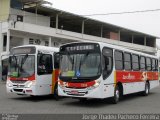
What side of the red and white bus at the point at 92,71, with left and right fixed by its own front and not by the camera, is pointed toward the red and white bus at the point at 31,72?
right

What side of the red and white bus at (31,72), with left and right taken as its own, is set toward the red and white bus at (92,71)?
left

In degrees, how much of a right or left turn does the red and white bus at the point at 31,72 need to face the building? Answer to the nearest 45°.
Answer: approximately 135° to its right

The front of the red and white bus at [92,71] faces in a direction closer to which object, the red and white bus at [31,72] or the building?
the red and white bus

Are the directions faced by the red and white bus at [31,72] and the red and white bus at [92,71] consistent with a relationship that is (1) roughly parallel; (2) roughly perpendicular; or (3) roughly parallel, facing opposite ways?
roughly parallel

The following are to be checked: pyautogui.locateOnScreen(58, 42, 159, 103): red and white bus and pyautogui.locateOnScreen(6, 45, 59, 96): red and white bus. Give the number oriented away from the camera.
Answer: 0

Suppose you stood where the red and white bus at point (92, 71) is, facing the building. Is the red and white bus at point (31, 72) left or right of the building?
left

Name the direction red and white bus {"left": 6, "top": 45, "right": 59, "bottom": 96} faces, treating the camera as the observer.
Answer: facing the viewer and to the left of the viewer
